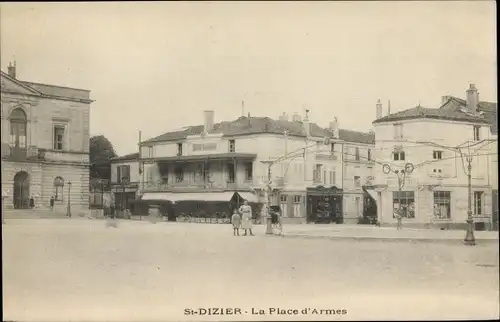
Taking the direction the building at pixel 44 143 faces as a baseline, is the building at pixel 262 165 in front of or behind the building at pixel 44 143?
in front

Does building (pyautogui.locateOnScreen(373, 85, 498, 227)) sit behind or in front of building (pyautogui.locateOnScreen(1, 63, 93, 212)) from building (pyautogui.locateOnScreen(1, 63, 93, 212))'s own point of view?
in front

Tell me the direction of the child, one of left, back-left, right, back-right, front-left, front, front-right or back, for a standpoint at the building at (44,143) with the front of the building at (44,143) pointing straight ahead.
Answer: front-left

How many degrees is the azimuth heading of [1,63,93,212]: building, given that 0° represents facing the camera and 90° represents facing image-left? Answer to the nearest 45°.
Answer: approximately 315°

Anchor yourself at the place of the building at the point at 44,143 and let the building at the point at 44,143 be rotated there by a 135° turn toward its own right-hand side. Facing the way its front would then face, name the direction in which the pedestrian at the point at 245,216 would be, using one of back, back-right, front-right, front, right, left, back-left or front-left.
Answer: back

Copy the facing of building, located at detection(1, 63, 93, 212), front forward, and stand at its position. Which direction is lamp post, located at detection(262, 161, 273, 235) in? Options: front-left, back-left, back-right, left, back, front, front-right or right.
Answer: front-left
